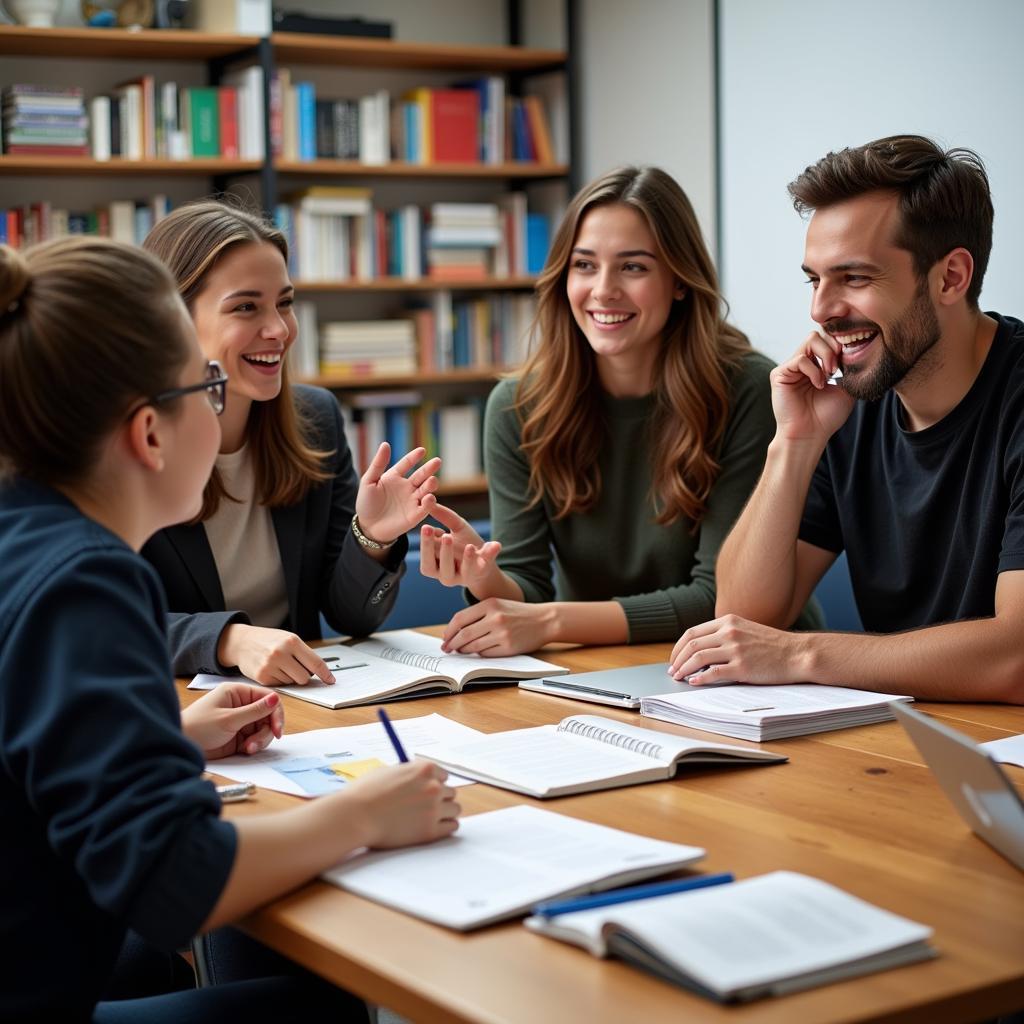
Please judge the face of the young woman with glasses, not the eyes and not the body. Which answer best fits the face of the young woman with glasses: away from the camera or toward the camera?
away from the camera

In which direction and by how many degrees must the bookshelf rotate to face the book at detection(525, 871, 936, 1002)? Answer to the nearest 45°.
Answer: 0° — it already faces it

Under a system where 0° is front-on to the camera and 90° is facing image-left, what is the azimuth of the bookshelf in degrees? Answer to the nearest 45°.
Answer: approximately 0°

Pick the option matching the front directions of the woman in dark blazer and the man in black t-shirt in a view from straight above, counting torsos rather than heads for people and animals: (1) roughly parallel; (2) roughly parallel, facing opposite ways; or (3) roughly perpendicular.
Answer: roughly perpendicular

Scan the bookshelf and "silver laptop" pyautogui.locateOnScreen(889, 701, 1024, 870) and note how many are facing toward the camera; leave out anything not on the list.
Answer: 1

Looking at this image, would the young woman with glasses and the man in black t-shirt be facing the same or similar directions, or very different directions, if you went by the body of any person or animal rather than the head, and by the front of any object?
very different directions

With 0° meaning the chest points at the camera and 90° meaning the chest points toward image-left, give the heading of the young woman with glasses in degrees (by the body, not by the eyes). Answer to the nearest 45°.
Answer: approximately 225°
